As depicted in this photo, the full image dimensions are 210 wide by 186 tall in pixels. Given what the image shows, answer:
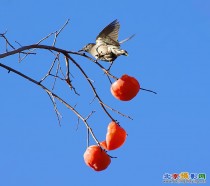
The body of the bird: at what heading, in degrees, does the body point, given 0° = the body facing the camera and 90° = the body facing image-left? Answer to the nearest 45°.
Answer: approximately 90°
